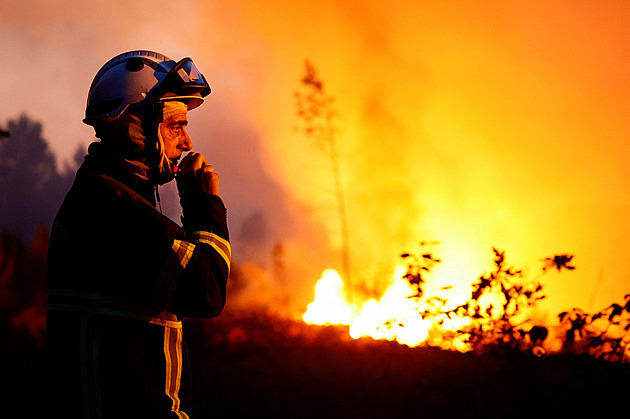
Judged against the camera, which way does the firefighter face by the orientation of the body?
to the viewer's right
